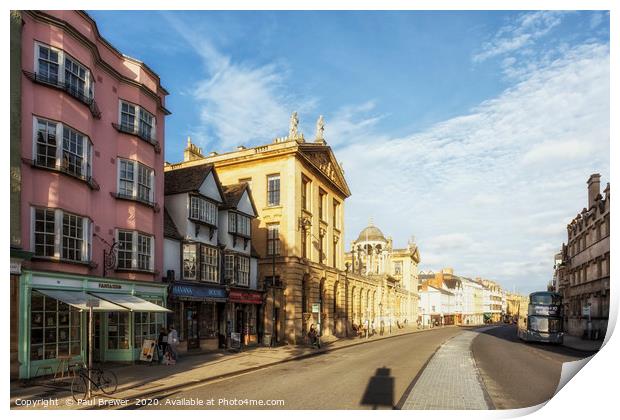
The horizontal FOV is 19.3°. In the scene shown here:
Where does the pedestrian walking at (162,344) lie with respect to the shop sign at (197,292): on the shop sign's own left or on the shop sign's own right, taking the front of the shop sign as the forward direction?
on the shop sign's own right

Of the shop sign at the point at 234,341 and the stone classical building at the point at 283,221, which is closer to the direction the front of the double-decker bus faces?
the shop sign

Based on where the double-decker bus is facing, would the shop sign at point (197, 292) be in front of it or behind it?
in front

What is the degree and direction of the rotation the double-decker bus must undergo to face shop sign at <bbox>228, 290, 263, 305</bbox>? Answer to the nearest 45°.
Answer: approximately 45° to its right

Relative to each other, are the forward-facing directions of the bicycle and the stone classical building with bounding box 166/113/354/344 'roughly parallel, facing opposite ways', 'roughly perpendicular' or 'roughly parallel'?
roughly perpendicular
